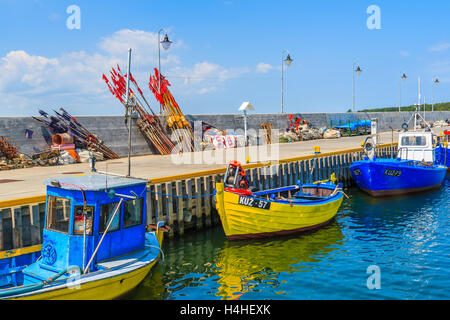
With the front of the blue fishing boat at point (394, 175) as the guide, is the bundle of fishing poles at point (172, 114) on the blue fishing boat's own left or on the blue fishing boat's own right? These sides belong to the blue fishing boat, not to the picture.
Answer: on the blue fishing boat's own right

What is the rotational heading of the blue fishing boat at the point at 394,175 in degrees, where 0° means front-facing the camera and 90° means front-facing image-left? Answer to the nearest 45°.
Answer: approximately 45°

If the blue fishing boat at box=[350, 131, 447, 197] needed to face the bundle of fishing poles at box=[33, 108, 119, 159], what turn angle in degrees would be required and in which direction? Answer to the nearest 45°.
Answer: approximately 45° to its right

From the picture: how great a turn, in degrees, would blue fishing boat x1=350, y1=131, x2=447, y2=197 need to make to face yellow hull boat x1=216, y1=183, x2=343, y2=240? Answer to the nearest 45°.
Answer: approximately 45° to its left

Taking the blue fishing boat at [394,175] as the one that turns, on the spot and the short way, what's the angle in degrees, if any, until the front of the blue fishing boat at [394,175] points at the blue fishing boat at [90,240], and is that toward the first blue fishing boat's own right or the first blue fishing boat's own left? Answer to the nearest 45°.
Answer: approximately 45° to the first blue fishing boat's own left
